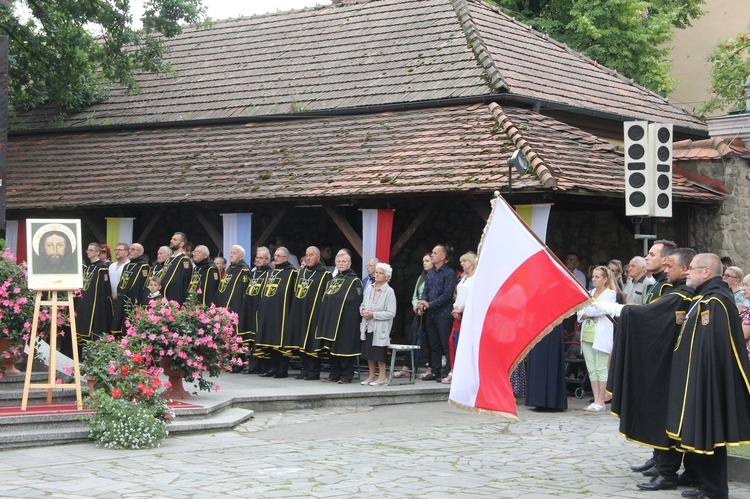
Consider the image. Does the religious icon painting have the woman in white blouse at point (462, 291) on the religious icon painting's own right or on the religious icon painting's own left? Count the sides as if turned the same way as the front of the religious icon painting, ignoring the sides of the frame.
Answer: on the religious icon painting's own left

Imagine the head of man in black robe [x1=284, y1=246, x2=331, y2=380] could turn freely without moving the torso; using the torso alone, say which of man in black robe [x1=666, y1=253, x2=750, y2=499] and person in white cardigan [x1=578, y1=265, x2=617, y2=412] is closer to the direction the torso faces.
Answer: the man in black robe

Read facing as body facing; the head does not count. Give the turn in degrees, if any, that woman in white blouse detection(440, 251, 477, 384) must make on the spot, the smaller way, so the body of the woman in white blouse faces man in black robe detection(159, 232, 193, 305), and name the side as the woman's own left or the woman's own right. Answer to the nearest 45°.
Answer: approximately 45° to the woman's own right

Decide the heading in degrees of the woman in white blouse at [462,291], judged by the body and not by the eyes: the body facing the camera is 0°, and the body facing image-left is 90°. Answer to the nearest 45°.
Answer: approximately 45°

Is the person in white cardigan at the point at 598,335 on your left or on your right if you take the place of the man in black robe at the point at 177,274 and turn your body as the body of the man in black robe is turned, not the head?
on your left

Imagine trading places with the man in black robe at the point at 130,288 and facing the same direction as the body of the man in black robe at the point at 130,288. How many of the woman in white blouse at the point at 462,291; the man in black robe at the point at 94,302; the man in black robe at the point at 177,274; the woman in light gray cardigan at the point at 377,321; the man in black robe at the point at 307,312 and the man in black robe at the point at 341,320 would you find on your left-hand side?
5

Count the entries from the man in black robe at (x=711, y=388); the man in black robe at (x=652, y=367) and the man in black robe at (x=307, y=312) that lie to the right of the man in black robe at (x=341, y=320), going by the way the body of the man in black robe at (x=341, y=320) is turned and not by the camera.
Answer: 1

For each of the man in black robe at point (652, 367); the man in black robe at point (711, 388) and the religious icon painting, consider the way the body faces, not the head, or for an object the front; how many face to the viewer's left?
2
